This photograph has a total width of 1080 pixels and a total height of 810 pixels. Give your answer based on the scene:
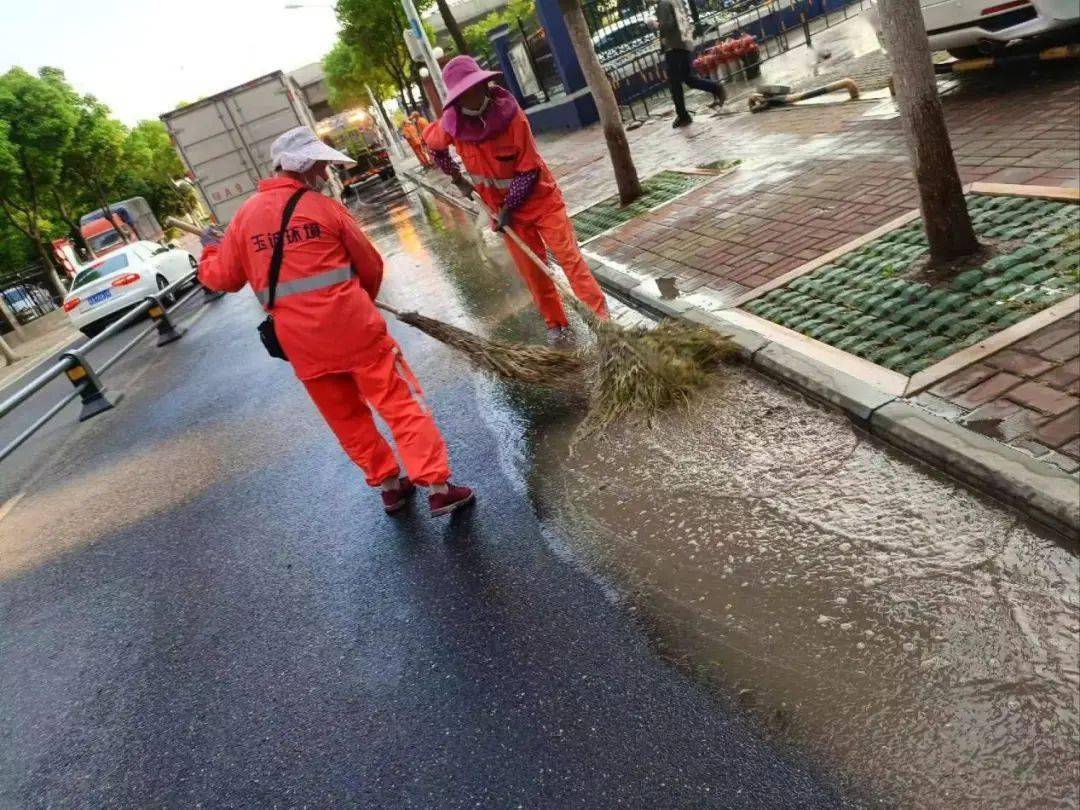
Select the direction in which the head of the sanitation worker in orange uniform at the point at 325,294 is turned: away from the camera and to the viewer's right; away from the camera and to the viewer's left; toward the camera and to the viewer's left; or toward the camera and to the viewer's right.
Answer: away from the camera and to the viewer's right

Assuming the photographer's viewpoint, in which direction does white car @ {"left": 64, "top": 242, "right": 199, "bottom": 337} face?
facing away from the viewer and to the right of the viewer

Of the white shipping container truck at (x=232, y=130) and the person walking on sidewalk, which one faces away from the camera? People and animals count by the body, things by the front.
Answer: the white shipping container truck

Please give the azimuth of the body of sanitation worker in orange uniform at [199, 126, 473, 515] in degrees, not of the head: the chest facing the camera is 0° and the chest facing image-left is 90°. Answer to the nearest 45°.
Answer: approximately 225°

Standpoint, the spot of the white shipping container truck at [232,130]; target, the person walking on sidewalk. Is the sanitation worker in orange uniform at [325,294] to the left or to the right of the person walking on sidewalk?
right

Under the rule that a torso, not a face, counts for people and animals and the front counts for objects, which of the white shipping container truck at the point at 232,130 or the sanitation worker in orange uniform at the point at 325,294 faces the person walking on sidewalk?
the sanitation worker in orange uniform

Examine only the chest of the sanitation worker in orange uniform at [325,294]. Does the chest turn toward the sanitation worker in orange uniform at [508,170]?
yes

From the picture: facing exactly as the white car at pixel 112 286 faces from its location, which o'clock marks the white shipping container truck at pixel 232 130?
The white shipping container truck is roughly at 12 o'clock from the white car.

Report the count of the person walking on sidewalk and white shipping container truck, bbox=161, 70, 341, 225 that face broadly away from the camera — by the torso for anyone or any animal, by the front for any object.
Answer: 1

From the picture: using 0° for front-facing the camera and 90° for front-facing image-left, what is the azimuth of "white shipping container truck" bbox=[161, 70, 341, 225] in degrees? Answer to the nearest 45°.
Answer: approximately 180°

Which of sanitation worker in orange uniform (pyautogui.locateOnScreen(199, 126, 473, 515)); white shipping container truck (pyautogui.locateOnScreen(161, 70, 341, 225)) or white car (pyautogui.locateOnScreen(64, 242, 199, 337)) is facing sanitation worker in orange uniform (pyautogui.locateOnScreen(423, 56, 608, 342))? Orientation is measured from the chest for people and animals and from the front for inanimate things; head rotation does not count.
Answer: sanitation worker in orange uniform (pyautogui.locateOnScreen(199, 126, 473, 515))

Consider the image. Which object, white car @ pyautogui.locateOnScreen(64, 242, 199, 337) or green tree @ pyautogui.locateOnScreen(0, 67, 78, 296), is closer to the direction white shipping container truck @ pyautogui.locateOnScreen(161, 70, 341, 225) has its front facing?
the green tree
